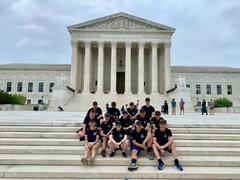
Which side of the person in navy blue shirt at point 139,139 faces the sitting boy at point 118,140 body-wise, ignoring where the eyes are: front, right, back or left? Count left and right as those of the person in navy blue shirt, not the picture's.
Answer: right

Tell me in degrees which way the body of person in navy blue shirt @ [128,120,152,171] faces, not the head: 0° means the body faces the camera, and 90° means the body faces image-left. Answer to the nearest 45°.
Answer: approximately 0°

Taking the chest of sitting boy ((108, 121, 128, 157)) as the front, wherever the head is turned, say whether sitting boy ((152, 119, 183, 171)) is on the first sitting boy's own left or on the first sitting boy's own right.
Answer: on the first sitting boy's own left

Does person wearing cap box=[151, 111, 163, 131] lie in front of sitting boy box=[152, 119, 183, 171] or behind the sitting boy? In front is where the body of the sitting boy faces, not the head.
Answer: behind

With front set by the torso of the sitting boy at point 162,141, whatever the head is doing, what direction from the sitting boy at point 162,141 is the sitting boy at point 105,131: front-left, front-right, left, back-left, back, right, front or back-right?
right

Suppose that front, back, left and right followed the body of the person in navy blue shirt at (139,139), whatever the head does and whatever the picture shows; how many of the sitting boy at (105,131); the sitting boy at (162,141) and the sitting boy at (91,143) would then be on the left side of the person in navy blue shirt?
1

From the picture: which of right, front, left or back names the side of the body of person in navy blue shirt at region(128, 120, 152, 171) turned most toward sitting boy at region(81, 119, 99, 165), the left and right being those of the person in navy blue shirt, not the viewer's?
right

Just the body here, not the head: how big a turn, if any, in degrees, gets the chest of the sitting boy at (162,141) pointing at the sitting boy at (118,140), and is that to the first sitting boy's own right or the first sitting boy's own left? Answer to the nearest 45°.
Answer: approximately 90° to the first sitting boy's own right

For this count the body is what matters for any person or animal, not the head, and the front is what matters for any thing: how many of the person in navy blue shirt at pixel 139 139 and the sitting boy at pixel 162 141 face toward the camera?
2

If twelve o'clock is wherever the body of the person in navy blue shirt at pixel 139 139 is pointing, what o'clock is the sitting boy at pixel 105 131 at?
The sitting boy is roughly at 4 o'clock from the person in navy blue shirt.
